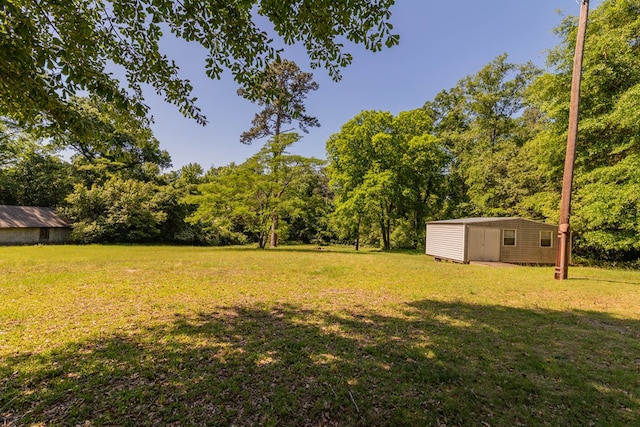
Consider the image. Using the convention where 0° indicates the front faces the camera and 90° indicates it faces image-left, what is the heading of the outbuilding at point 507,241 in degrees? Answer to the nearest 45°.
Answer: approximately 0°

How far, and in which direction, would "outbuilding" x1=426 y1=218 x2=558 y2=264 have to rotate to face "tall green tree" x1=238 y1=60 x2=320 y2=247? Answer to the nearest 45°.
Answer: approximately 90° to its right

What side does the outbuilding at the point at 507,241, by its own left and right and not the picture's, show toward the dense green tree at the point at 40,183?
right

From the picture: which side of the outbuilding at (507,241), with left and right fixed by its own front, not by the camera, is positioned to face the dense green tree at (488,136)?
back

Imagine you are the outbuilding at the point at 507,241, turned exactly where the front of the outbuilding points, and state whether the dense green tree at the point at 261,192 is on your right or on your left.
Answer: on your right

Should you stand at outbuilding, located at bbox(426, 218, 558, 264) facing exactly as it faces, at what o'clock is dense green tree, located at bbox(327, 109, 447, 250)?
The dense green tree is roughly at 4 o'clock from the outbuilding.
